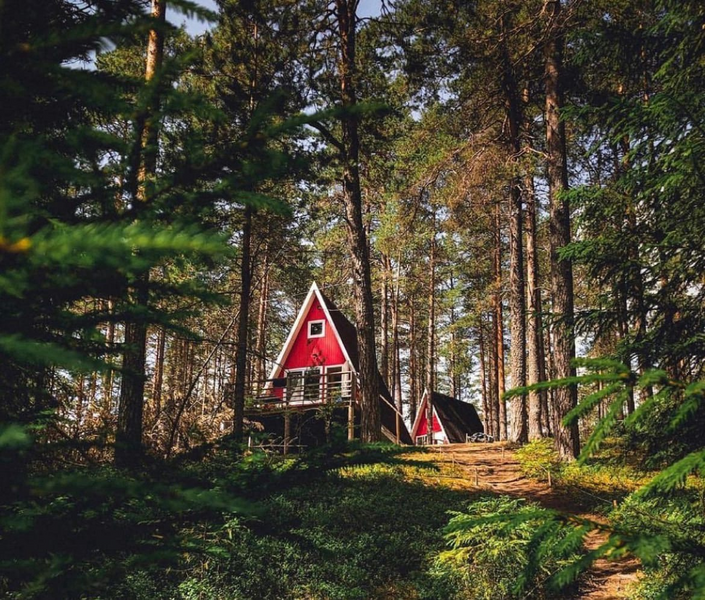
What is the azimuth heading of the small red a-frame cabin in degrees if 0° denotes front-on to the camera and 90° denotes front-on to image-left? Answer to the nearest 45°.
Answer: approximately 45°

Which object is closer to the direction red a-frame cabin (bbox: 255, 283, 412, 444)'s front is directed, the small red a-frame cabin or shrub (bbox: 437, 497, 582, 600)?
the shrub

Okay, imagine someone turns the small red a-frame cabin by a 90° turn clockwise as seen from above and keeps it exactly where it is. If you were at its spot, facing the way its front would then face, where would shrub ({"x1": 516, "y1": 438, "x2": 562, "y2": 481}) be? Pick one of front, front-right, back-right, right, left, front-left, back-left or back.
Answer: back-left

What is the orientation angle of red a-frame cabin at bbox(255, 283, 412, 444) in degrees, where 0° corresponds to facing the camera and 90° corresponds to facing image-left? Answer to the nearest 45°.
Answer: approximately 45°

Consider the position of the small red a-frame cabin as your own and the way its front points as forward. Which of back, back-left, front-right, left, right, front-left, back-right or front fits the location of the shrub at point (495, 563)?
front-left

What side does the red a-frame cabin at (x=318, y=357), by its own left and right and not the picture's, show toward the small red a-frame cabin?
back
